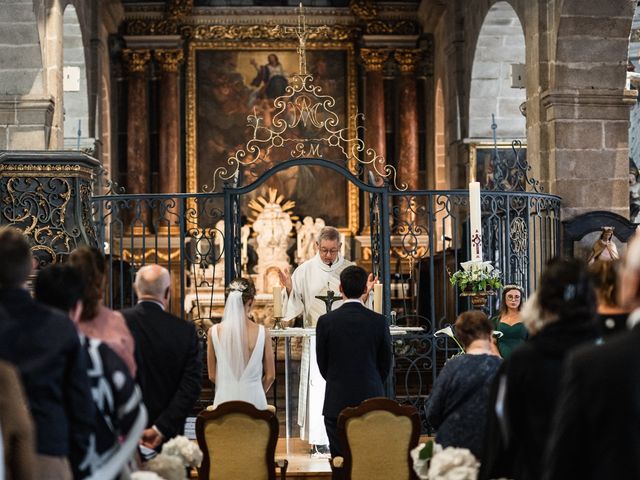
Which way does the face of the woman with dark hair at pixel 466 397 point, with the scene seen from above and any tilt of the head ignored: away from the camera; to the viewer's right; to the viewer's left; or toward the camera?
away from the camera

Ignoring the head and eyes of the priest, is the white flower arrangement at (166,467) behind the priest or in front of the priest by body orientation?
in front

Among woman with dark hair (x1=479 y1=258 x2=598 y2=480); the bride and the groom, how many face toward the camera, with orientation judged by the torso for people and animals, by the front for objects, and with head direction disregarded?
0

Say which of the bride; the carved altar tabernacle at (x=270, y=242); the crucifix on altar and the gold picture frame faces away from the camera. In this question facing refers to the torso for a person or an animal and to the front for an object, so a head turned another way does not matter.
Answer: the bride

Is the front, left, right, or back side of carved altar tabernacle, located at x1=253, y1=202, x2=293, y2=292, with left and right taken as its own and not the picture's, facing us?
front

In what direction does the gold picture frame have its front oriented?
toward the camera

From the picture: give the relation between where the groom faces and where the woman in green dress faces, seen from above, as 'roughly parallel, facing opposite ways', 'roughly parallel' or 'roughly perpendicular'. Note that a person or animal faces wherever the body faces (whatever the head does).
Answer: roughly parallel, facing opposite ways

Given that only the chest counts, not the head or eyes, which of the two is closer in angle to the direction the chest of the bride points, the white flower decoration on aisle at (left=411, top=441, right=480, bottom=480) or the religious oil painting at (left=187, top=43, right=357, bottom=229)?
the religious oil painting

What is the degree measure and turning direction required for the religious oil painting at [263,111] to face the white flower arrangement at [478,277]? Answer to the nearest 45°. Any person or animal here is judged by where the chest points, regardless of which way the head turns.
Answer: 0° — it already faces it

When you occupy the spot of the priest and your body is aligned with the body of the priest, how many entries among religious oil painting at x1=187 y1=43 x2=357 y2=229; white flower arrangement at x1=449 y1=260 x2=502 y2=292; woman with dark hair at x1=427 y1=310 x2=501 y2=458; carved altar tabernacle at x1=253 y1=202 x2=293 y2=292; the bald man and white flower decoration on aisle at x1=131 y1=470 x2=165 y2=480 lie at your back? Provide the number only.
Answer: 2

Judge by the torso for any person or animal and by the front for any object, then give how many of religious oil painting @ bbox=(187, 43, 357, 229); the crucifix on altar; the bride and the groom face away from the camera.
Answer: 2

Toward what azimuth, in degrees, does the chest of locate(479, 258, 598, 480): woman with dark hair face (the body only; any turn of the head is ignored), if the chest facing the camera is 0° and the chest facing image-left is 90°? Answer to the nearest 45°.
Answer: approximately 135°

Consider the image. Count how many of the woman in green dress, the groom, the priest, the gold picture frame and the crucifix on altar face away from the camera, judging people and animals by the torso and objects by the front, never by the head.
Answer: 1

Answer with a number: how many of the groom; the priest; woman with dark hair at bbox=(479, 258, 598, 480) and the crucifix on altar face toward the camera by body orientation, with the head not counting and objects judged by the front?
2

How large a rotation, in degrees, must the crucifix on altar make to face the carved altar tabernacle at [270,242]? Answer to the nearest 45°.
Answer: approximately 180°

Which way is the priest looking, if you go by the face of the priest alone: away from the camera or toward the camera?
toward the camera

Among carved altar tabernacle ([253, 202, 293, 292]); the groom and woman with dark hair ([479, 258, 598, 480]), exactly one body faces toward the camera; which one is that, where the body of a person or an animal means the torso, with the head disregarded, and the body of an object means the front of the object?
the carved altar tabernacle

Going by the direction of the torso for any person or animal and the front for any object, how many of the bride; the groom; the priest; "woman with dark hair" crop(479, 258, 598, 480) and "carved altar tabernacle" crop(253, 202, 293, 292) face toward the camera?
2

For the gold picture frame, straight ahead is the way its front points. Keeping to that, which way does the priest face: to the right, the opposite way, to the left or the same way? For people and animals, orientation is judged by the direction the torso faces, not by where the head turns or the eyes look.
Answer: the same way

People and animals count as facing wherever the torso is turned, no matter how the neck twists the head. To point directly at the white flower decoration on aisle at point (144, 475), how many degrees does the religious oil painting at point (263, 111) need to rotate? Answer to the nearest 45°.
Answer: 0° — it already faces it

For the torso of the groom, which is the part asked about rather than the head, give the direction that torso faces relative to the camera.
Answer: away from the camera
